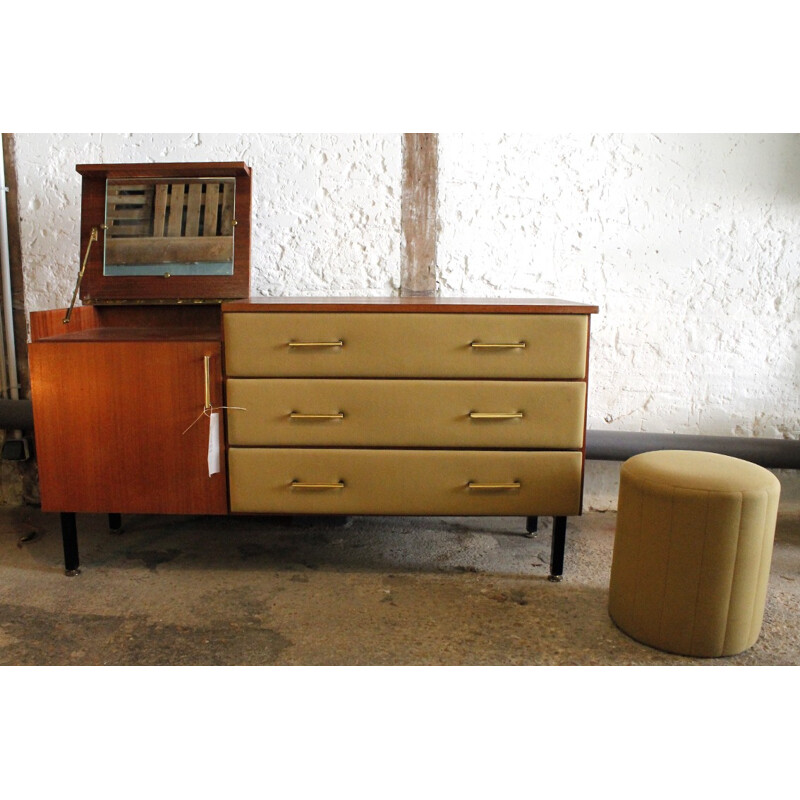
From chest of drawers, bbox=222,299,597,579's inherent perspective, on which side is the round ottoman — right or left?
on its left

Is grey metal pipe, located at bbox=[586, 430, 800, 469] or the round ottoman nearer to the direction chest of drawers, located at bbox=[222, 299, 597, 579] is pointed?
the round ottoman

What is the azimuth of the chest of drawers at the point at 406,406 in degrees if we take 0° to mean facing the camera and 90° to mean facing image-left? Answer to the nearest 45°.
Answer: approximately 0°

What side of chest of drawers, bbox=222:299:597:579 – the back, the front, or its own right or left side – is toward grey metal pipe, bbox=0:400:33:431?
right

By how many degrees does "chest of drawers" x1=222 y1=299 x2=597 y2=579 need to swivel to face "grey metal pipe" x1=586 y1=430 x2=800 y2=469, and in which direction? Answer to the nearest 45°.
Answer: approximately 135° to its left

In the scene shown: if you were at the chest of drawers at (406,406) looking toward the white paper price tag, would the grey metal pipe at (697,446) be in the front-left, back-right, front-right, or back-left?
back-right

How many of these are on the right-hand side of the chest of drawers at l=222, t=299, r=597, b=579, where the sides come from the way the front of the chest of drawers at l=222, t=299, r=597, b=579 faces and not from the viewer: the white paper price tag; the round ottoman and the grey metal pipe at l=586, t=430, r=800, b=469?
1

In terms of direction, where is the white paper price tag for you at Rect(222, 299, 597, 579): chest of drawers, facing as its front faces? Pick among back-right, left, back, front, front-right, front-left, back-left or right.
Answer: right

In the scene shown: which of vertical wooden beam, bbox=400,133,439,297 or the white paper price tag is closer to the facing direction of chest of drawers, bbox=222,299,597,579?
the white paper price tag

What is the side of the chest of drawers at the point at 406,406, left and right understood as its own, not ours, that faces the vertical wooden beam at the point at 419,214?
back

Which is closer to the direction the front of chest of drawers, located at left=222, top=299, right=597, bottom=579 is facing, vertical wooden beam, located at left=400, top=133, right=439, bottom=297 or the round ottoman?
the round ottoman
